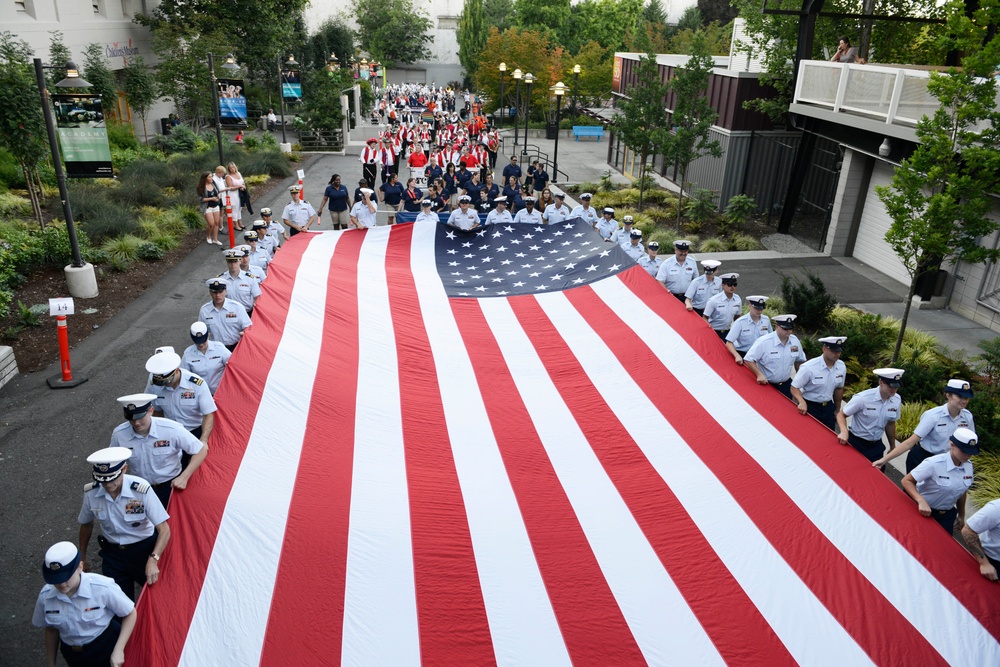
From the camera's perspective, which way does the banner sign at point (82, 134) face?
toward the camera

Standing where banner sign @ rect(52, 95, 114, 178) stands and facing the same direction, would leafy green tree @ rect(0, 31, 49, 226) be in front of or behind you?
behind

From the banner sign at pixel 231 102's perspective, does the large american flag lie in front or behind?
in front

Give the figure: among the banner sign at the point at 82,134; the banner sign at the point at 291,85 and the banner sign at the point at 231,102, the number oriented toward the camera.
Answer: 3

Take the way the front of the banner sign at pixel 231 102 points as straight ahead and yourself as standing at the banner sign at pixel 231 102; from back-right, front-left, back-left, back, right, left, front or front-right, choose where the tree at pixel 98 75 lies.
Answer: right

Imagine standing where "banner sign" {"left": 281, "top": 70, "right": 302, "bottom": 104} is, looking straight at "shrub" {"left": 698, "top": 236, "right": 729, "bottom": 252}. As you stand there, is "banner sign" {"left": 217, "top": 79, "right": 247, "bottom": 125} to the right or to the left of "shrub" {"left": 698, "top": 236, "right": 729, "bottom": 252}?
right

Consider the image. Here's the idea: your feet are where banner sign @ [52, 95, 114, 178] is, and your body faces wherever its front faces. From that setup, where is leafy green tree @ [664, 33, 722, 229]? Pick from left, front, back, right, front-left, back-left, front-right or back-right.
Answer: left

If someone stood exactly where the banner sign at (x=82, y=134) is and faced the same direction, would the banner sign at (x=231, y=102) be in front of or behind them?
behind

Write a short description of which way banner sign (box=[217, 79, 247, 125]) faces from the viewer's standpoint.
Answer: facing the viewer

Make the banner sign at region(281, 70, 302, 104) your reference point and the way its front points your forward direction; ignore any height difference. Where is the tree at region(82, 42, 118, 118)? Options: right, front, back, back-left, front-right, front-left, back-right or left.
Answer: front-right

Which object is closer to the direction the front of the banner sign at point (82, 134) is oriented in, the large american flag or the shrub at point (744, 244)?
the large american flag

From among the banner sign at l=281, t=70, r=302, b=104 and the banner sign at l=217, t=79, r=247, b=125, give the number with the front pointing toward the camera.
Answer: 2
